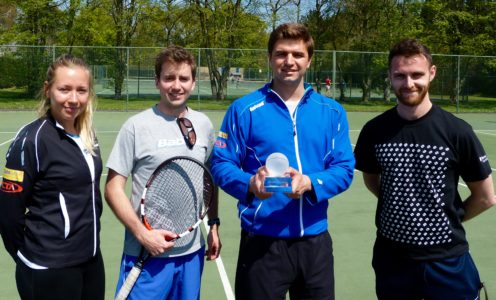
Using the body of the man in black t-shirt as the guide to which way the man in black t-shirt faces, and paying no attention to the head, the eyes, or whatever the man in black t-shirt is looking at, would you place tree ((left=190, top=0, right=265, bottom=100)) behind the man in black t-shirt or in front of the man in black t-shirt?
behind

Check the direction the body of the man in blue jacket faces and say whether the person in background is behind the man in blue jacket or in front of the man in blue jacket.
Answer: behind

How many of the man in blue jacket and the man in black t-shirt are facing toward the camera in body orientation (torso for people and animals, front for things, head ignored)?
2

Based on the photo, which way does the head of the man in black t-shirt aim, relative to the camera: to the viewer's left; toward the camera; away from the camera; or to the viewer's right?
toward the camera

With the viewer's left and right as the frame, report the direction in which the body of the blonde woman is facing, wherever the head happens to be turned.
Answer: facing the viewer and to the right of the viewer

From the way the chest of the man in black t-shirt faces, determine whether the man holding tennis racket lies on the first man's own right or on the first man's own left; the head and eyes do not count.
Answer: on the first man's own right

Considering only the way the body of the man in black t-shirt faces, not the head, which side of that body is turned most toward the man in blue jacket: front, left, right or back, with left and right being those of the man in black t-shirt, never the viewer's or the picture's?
right

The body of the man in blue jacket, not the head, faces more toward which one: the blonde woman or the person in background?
the blonde woman

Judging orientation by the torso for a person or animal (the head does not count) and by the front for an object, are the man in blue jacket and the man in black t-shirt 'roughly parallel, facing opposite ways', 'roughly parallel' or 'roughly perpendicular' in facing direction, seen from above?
roughly parallel

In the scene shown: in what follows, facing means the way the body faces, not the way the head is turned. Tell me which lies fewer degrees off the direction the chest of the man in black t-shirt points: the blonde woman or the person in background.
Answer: the blonde woman

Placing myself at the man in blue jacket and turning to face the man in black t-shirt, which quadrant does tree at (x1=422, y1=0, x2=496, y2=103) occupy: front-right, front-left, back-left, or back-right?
front-left

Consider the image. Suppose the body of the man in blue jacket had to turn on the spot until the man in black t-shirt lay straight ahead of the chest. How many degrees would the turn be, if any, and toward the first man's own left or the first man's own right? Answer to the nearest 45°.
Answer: approximately 90° to the first man's own left

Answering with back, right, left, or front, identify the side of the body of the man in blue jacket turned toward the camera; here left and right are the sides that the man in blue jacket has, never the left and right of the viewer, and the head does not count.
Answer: front

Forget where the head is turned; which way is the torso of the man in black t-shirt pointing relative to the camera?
toward the camera

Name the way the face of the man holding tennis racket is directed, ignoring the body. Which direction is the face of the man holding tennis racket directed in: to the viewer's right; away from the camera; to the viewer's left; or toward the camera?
toward the camera

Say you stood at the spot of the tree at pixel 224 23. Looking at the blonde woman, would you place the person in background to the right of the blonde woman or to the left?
left
